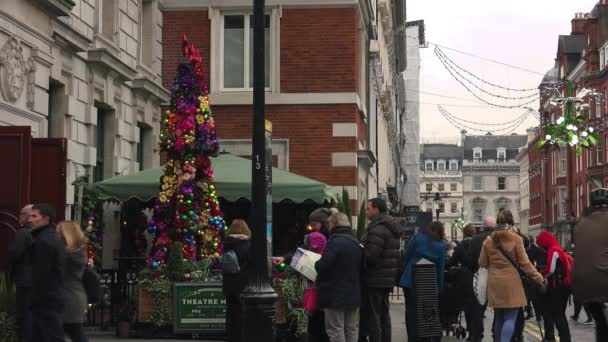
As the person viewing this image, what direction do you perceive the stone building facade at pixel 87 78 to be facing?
facing the viewer and to the right of the viewer

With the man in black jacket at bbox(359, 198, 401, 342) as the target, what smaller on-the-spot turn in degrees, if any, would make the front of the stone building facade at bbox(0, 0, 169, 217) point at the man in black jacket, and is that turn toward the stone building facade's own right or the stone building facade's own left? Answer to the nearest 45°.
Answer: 0° — it already faces them

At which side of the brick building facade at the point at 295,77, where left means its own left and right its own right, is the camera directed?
front

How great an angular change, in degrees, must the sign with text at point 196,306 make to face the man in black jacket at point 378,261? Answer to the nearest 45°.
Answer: approximately 45° to its left

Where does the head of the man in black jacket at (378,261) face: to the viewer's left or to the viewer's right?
to the viewer's left

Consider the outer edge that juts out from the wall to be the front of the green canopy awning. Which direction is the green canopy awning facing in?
toward the camera

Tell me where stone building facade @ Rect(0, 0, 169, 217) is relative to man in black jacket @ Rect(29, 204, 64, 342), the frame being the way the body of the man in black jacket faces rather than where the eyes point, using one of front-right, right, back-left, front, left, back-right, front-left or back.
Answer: right

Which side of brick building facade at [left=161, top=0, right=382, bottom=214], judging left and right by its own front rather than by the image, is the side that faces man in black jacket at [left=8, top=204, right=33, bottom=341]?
front

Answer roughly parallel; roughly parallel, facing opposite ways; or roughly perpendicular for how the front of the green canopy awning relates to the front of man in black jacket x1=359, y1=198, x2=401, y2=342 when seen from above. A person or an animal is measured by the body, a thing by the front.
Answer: roughly perpendicular

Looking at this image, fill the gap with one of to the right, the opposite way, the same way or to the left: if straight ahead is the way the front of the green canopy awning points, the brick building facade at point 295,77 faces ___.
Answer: the same way
